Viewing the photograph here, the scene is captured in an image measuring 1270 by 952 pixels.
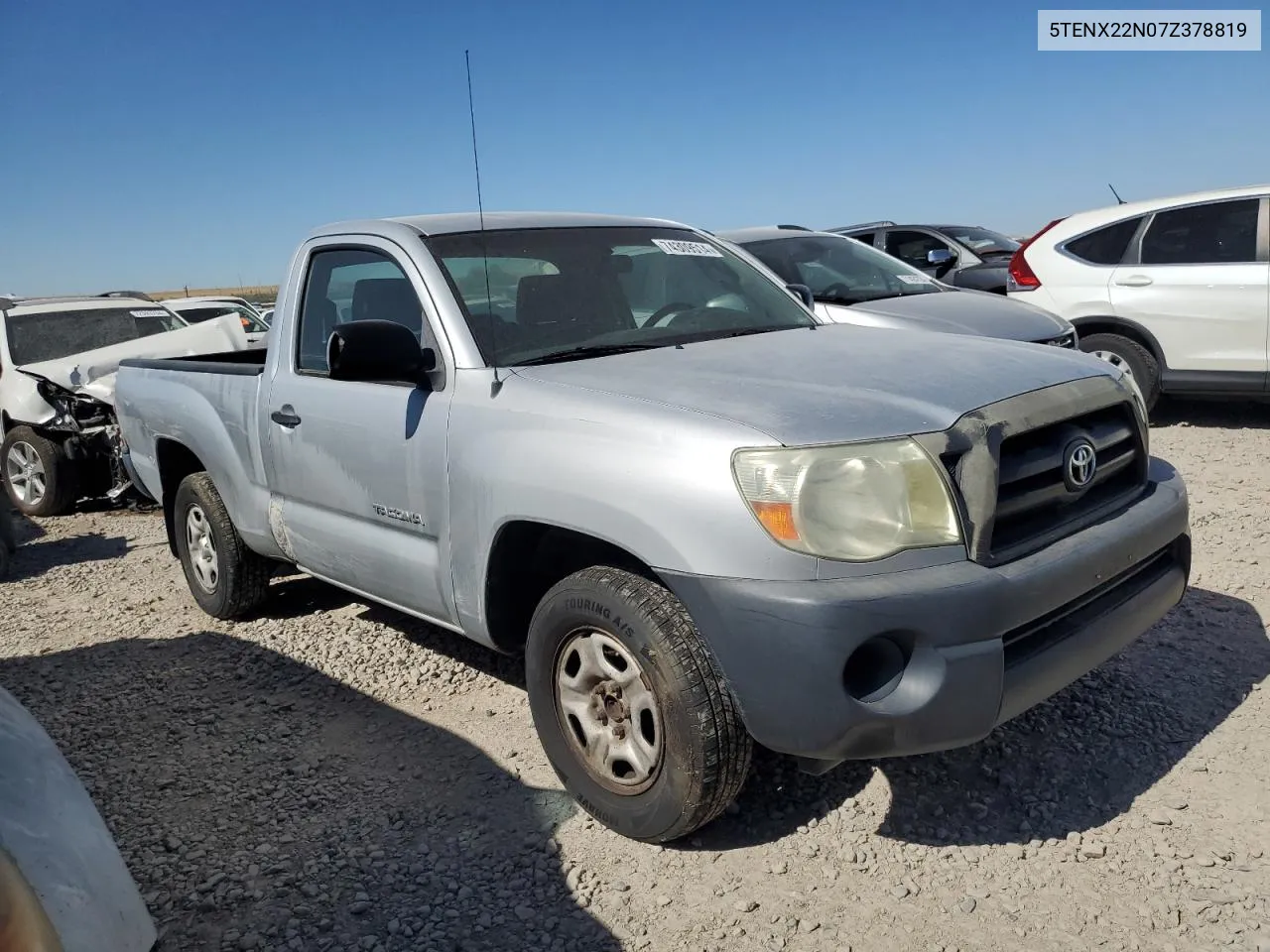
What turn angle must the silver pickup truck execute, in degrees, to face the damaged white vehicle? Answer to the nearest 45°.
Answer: approximately 180°

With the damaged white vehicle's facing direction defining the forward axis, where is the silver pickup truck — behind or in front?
in front

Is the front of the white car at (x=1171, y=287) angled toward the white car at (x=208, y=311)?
no

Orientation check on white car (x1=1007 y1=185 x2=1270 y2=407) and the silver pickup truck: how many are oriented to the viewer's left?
0

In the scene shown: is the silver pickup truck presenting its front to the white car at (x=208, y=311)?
no

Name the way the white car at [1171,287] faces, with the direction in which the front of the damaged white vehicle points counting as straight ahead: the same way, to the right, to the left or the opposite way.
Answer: the same way

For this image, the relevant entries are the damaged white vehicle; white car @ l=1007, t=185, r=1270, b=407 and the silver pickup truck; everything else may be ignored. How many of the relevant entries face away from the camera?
0

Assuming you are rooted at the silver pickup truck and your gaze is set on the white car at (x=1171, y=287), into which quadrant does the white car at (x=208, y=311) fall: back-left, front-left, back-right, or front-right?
front-left

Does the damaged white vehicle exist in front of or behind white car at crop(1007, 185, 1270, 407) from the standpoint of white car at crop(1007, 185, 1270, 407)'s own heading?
behind

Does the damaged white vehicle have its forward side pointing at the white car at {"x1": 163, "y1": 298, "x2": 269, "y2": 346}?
no

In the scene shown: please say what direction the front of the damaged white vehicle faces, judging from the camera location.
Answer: facing the viewer and to the right of the viewer

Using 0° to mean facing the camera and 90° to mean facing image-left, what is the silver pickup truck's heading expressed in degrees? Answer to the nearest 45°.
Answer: approximately 315°

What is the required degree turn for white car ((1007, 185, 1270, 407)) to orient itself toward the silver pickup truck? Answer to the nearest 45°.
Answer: approximately 90° to its right

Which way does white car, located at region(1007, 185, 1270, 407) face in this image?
to the viewer's right
